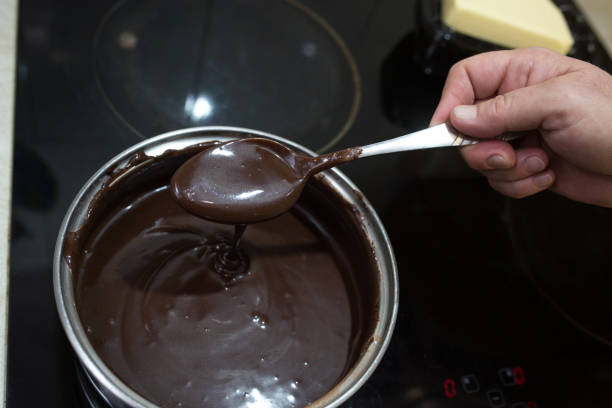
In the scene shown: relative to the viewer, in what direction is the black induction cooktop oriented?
toward the camera
